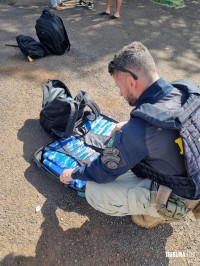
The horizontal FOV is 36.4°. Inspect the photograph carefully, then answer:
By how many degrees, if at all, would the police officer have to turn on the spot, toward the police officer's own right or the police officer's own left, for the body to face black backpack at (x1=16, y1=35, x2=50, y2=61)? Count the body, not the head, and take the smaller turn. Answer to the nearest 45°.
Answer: approximately 45° to the police officer's own right

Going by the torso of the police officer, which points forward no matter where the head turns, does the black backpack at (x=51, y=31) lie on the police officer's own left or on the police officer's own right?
on the police officer's own right

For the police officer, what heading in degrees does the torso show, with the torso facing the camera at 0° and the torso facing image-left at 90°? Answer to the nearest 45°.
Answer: approximately 90°
